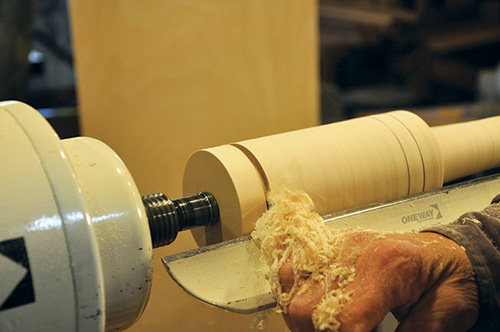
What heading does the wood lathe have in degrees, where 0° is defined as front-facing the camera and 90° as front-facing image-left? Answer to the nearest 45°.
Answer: approximately 315°
